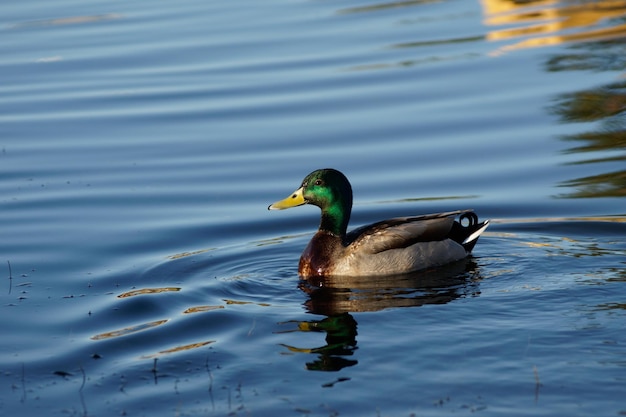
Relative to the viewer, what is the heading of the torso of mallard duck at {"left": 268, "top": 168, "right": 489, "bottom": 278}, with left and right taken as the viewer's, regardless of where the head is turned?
facing to the left of the viewer
